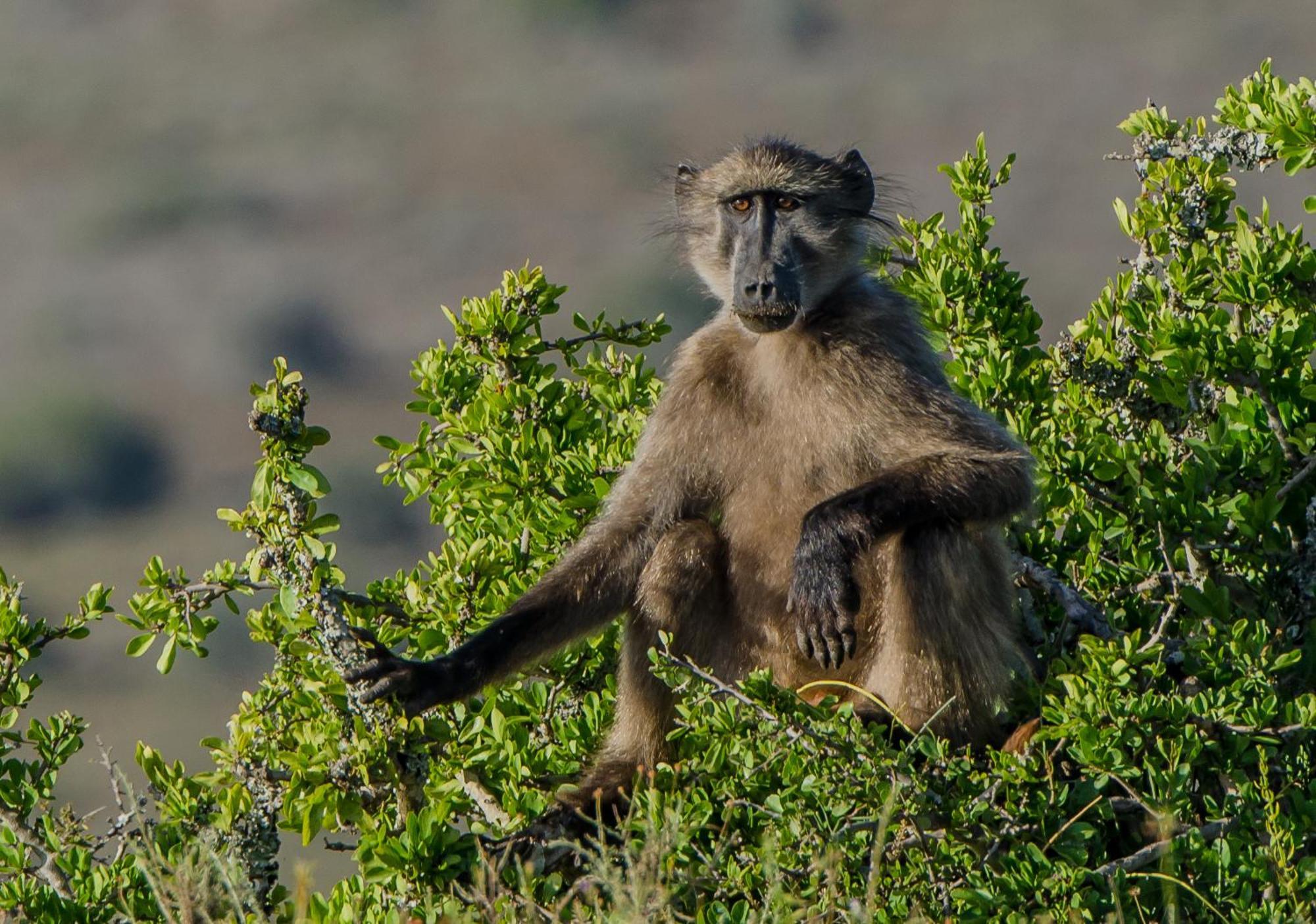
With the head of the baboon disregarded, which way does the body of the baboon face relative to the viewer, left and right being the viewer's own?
facing the viewer
